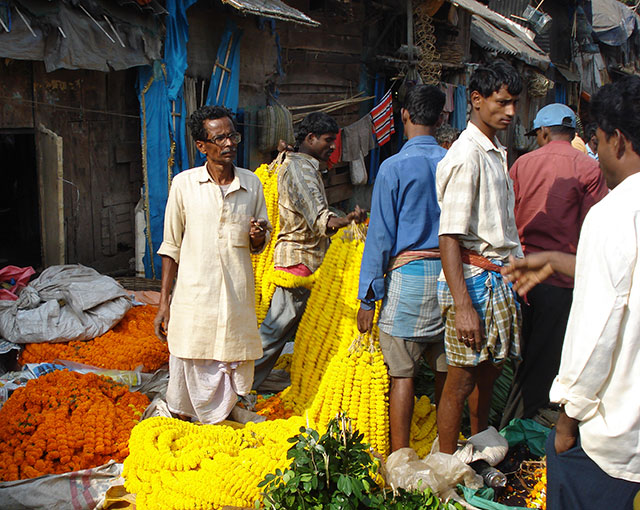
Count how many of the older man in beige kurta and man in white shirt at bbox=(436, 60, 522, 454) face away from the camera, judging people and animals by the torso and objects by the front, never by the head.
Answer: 0

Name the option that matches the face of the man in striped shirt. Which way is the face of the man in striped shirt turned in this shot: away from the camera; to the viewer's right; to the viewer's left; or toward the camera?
to the viewer's right

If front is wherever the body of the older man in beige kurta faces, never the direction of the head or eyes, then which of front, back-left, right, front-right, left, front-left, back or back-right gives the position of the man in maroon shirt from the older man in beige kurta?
left

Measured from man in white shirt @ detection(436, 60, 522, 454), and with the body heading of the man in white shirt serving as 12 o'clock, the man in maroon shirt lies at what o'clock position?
The man in maroon shirt is roughly at 8 o'clock from the man in white shirt.

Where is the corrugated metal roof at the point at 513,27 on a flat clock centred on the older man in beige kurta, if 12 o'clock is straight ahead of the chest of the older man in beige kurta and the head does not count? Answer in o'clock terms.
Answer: The corrugated metal roof is roughly at 7 o'clock from the older man in beige kurta.

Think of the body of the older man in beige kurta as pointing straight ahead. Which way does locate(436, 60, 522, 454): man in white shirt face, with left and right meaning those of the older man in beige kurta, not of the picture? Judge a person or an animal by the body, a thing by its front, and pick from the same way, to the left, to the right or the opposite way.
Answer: the same way

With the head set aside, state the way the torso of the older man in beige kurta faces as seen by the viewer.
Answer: toward the camera

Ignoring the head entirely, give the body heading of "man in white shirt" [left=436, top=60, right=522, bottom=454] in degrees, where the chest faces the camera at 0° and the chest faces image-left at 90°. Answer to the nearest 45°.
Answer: approximately 315°

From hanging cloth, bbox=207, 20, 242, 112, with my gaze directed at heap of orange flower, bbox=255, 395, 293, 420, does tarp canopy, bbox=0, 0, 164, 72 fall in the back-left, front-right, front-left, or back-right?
front-right

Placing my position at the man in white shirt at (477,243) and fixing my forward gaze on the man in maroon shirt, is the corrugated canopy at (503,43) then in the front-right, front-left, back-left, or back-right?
front-left
